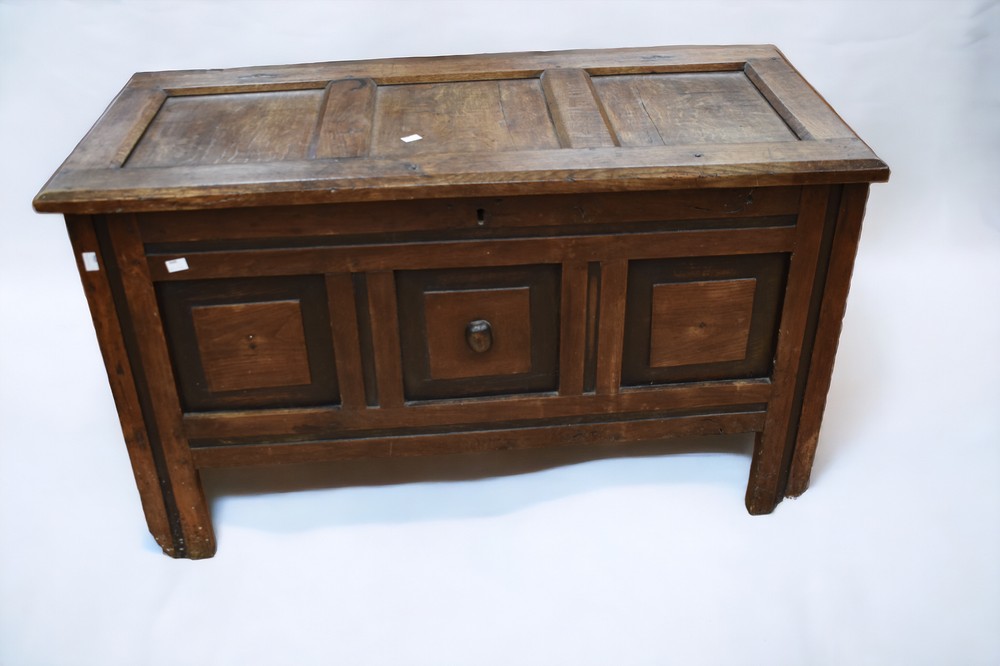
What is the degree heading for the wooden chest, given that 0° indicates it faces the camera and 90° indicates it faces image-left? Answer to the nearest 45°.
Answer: approximately 0°
